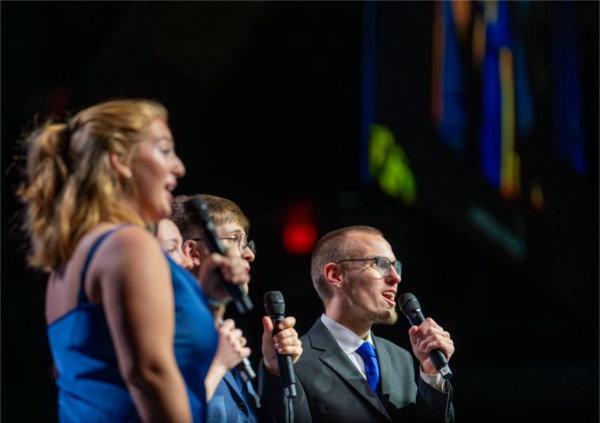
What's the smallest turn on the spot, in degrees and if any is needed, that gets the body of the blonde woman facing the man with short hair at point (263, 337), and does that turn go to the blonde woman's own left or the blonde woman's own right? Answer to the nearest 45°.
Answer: approximately 45° to the blonde woman's own left

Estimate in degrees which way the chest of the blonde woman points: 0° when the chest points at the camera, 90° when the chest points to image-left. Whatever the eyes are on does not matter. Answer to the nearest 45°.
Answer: approximately 270°

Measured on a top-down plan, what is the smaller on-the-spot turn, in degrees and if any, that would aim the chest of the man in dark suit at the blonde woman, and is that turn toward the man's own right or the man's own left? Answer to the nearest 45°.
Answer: approximately 45° to the man's own right

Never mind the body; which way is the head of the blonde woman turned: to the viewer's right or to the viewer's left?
to the viewer's right

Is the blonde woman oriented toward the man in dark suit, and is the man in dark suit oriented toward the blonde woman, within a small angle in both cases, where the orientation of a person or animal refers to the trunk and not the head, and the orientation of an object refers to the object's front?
no

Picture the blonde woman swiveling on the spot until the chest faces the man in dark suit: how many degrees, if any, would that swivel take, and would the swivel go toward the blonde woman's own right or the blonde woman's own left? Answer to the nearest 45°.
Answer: approximately 45° to the blonde woman's own left

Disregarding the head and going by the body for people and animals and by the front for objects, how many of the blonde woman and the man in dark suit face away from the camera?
0

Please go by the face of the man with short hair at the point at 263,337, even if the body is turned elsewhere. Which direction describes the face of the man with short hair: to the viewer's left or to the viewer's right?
to the viewer's right

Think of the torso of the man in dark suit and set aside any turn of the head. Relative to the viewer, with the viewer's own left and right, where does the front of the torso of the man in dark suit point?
facing the viewer and to the right of the viewer
